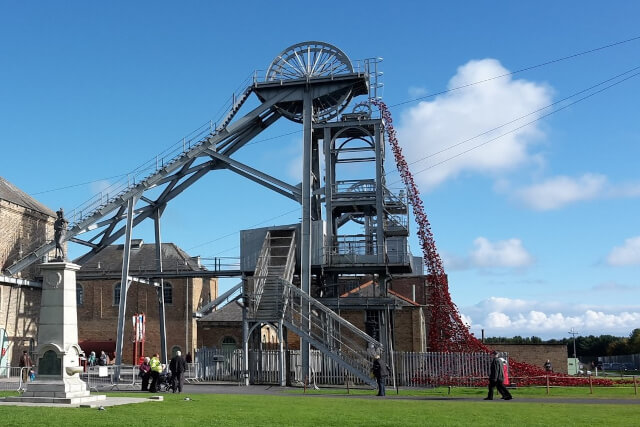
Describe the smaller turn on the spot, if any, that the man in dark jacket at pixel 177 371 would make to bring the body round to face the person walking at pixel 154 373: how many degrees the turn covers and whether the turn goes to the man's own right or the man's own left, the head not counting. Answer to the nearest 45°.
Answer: approximately 45° to the man's own left

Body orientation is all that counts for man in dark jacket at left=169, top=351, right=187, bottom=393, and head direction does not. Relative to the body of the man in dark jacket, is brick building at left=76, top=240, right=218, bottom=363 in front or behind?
in front

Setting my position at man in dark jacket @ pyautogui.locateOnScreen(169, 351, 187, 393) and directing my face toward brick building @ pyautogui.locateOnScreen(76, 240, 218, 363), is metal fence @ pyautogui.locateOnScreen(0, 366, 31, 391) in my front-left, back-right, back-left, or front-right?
front-left

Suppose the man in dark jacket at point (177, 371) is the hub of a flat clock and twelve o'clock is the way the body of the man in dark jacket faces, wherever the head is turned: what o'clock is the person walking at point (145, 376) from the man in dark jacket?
The person walking is roughly at 11 o'clock from the man in dark jacket.

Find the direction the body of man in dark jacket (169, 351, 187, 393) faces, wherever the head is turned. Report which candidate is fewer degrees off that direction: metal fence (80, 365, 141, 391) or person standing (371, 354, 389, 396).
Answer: the metal fence
